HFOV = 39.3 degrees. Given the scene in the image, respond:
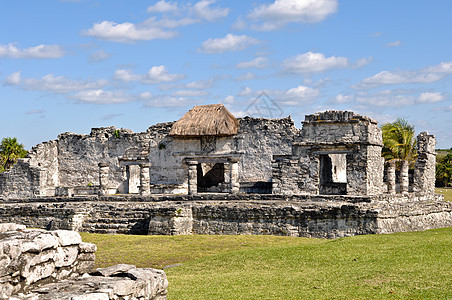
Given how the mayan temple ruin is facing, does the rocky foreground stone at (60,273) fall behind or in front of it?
in front

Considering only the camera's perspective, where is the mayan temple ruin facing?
facing the viewer

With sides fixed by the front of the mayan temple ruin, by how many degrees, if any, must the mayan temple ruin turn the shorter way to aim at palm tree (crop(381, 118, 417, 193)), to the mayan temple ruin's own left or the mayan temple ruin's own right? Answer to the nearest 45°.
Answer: approximately 135° to the mayan temple ruin's own left

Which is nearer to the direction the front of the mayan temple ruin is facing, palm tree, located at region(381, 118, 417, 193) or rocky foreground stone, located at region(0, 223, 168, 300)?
the rocky foreground stone
